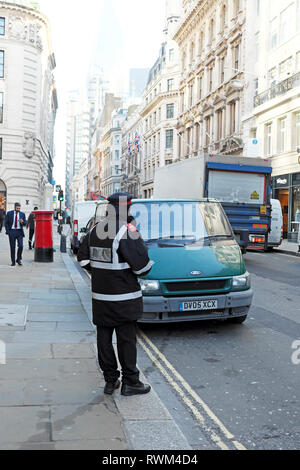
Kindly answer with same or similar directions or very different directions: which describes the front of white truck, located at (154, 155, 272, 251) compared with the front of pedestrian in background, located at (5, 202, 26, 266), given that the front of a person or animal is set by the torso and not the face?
very different directions

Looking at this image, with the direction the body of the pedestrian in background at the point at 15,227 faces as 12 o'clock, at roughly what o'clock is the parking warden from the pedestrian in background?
The parking warden is roughly at 12 o'clock from the pedestrian in background.

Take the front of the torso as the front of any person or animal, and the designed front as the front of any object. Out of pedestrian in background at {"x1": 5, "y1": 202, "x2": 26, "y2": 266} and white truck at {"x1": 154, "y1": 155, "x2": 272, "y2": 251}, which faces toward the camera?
the pedestrian in background

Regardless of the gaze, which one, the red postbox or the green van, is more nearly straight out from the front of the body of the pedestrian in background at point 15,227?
the green van

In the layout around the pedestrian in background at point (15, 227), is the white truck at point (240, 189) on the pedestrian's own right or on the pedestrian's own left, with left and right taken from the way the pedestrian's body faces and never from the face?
on the pedestrian's own left

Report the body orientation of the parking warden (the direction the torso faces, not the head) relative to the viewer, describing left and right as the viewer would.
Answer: facing away from the viewer and to the right of the viewer

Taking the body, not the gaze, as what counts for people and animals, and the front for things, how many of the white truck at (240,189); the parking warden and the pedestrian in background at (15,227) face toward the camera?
1

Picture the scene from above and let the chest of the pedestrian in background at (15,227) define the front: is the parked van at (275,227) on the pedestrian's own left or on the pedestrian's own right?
on the pedestrian's own left

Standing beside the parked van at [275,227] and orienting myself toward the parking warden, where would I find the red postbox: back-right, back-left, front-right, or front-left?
front-right

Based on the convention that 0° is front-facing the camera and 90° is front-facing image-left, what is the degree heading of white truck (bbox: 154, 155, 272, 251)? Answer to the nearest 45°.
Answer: approximately 135°

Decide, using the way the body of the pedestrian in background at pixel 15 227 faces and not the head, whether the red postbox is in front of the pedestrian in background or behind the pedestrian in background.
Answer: behind

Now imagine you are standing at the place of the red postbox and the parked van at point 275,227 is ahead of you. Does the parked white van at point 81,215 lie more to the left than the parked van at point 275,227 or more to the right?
left

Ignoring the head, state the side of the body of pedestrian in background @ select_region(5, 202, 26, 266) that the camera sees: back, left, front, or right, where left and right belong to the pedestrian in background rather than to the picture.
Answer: front
